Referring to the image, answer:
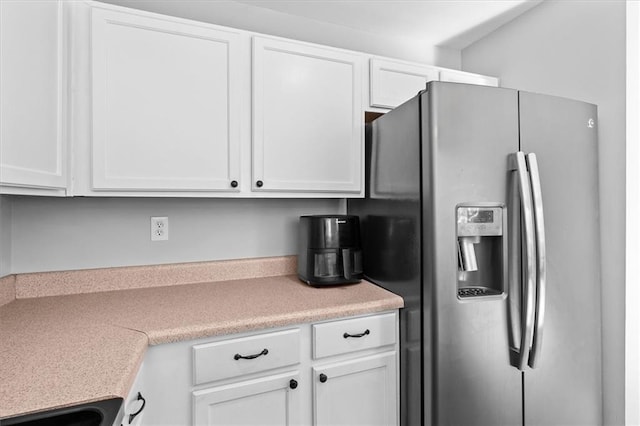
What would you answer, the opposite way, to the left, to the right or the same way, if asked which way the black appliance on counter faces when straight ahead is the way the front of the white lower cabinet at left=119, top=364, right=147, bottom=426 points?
to the right

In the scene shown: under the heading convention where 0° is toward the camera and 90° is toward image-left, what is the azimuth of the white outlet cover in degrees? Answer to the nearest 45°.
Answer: approximately 0°

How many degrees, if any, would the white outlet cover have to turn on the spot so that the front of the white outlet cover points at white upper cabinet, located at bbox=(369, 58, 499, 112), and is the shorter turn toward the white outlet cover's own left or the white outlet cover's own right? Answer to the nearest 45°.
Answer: approximately 90° to the white outlet cover's own left

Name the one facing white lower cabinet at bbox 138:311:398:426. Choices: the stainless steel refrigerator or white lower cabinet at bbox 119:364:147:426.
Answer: white lower cabinet at bbox 119:364:147:426

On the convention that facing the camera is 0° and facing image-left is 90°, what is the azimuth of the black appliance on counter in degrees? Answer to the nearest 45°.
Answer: approximately 315°

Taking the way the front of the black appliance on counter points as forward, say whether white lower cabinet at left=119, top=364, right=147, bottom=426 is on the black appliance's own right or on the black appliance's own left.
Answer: on the black appliance's own right

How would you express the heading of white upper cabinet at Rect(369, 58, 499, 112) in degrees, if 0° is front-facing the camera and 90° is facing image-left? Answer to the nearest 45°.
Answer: approximately 315°

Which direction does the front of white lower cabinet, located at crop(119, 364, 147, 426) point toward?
to the viewer's right

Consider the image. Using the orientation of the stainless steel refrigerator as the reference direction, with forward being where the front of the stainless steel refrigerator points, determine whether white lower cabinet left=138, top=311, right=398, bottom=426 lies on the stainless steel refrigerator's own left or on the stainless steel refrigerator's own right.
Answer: on the stainless steel refrigerator's own right

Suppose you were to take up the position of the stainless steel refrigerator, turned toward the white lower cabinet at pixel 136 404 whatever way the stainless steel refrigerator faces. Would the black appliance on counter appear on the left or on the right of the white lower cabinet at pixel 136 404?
right

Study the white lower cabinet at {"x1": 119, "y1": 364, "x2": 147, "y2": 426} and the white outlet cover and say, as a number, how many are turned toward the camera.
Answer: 1

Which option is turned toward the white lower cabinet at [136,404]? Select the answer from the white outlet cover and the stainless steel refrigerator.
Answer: the white outlet cover
